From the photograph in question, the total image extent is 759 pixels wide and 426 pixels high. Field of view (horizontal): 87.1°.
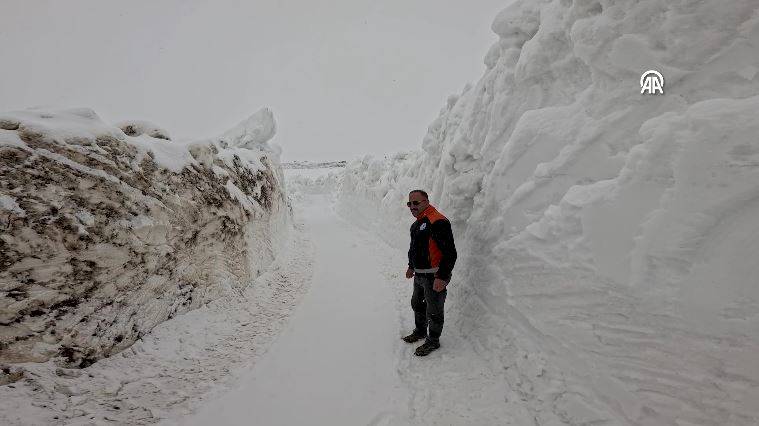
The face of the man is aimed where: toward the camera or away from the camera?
toward the camera
